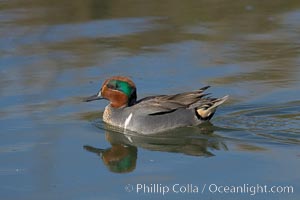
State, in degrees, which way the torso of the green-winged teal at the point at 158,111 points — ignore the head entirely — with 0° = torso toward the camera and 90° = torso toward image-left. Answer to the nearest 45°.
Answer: approximately 90°
